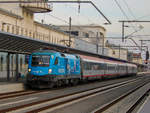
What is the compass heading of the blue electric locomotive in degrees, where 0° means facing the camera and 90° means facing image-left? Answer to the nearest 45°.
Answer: approximately 45°
